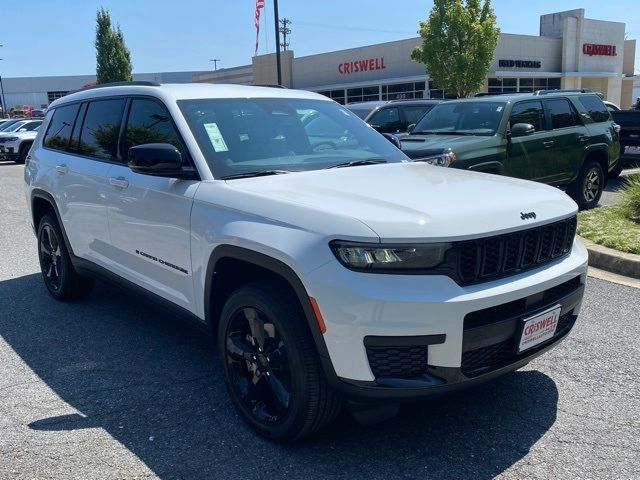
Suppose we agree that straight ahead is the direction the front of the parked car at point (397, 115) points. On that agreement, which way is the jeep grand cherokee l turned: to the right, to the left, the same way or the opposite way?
to the left

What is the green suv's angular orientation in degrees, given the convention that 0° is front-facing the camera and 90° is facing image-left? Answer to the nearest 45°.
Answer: approximately 45°

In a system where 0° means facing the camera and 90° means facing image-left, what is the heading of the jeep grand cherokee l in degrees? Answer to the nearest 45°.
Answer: approximately 315°

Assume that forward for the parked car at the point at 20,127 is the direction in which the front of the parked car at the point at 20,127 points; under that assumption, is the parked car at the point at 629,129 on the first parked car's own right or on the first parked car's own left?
on the first parked car's own left

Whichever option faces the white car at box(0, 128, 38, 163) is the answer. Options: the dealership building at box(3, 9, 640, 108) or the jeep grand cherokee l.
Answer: the dealership building

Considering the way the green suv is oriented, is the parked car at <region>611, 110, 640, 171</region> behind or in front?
behind

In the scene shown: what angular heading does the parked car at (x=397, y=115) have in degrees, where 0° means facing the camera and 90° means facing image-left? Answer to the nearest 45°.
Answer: approximately 45°

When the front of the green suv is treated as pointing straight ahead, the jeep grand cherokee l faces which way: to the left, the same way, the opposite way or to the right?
to the left

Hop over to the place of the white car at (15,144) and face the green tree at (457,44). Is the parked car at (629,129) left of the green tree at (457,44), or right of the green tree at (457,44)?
right

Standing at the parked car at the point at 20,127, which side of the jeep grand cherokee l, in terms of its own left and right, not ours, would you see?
back

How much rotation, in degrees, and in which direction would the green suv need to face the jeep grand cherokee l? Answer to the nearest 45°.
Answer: approximately 45° to its left

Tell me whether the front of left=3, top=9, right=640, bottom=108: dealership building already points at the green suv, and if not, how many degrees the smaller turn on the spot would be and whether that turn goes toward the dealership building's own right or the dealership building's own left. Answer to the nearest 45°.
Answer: approximately 45° to the dealership building's own left
